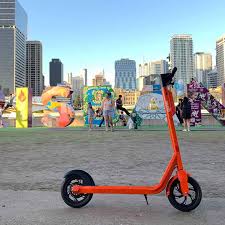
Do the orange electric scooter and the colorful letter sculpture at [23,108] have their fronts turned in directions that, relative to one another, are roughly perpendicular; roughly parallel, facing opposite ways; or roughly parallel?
roughly perpendicular

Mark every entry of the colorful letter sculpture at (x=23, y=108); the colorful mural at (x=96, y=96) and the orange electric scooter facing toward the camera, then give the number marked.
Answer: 2

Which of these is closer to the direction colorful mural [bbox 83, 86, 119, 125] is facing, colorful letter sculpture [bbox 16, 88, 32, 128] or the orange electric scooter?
the orange electric scooter

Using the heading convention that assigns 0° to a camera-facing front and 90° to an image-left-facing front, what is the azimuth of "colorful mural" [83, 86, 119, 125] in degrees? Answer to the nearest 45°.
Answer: approximately 0°

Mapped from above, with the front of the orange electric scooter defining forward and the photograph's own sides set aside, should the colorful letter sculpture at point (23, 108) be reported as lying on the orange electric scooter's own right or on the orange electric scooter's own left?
on the orange electric scooter's own left

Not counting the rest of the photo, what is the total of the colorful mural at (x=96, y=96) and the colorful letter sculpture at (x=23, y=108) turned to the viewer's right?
0

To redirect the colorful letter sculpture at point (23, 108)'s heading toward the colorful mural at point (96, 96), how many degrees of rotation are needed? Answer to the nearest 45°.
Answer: approximately 45° to its left

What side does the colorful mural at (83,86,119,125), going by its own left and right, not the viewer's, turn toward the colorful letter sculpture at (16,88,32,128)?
right

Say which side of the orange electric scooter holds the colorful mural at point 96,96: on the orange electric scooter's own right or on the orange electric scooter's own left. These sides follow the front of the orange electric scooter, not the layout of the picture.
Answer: on the orange electric scooter's own left

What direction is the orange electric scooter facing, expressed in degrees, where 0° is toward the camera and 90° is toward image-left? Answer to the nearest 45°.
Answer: approximately 270°

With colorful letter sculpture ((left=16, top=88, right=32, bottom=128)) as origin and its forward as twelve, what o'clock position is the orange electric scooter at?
The orange electric scooter is roughly at 12 o'clock from the colorful letter sculpture.

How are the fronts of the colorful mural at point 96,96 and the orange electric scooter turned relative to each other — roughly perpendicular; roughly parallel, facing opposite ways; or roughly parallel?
roughly perpendicular
